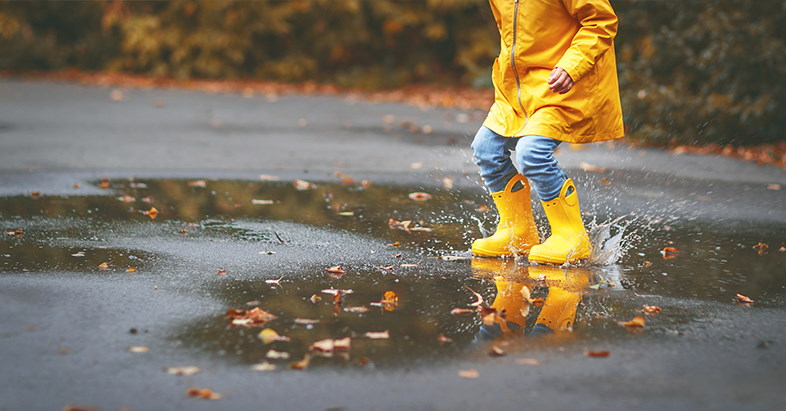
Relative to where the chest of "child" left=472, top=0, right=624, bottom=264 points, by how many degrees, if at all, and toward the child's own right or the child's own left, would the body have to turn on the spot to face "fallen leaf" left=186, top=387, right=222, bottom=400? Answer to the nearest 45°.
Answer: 0° — they already face it

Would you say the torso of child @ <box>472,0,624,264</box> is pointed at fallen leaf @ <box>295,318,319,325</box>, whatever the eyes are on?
yes

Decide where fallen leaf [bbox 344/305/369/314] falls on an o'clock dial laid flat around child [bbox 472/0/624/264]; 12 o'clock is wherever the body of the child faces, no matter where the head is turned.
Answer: The fallen leaf is roughly at 12 o'clock from the child.

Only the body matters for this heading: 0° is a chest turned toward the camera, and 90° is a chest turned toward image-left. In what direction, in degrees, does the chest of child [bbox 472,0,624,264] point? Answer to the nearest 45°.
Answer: approximately 45°
